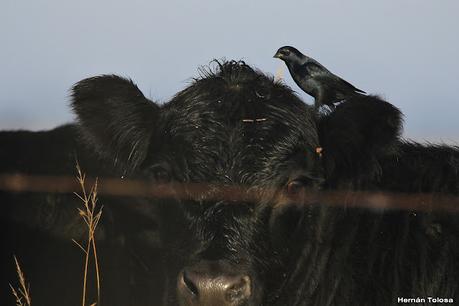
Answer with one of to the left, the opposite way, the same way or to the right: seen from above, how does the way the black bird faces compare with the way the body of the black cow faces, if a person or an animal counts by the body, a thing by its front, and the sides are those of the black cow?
to the right

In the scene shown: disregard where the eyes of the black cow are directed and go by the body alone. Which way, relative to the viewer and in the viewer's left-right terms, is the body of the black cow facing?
facing the viewer

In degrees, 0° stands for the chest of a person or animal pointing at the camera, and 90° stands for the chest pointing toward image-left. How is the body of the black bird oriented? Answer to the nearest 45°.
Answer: approximately 90°

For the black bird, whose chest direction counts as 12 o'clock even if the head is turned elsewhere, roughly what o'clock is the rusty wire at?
The rusty wire is roughly at 9 o'clock from the black bird.

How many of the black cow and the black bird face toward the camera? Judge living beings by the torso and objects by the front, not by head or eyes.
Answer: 1
